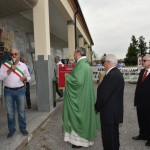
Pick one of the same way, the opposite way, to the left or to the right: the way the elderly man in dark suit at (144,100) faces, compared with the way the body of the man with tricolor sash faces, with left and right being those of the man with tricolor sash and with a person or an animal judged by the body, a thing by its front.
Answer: to the right

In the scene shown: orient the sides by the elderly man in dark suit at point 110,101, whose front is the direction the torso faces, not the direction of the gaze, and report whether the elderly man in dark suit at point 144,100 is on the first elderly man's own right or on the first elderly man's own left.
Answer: on the first elderly man's own right

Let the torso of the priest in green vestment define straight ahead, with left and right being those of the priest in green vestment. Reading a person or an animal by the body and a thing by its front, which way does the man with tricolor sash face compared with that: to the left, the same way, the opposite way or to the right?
to the left

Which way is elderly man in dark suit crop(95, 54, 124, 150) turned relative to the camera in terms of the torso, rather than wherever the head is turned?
to the viewer's left

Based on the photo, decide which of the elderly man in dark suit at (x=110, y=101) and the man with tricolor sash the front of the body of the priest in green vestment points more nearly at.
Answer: the man with tricolor sash

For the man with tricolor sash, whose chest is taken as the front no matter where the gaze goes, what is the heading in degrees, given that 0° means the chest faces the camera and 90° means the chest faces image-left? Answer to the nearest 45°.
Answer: approximately 0°

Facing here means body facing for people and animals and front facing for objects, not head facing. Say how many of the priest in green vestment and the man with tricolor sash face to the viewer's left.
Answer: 1

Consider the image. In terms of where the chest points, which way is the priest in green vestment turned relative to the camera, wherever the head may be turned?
to the viewer's left

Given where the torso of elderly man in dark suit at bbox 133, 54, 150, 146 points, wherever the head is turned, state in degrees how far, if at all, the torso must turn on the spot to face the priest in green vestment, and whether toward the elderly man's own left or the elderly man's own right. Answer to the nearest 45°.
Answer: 0° — they already face them
